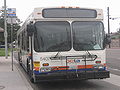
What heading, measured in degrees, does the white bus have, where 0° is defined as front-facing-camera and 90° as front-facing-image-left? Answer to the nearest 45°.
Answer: approximately 0°
